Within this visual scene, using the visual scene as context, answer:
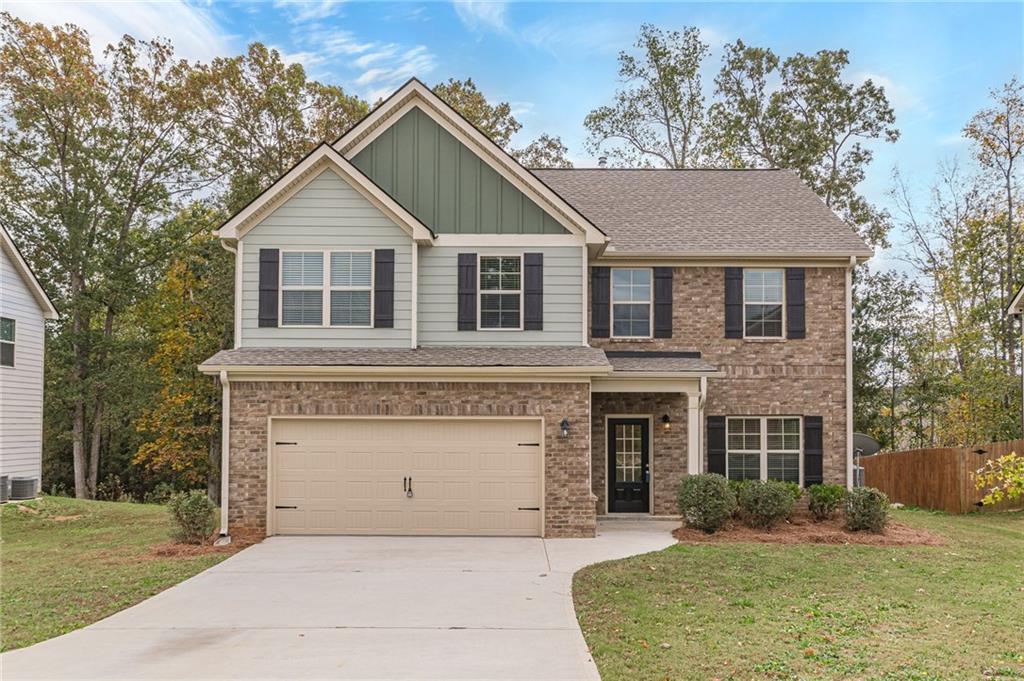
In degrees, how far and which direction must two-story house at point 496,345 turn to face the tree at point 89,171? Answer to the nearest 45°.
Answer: approximately 135° to its right

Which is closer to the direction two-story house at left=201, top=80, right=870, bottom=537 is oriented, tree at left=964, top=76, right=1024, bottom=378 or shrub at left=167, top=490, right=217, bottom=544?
the shrub

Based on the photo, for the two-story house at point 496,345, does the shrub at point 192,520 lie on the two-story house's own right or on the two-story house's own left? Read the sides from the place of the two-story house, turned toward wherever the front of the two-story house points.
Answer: on the two-story house's own right

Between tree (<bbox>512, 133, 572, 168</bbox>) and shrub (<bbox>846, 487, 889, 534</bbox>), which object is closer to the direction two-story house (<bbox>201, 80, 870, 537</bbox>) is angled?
the shrub

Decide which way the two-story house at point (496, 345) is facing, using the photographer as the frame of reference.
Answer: facing the viewer

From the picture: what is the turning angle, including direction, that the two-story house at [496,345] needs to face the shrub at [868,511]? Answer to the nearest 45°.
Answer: approximately 90° to its left

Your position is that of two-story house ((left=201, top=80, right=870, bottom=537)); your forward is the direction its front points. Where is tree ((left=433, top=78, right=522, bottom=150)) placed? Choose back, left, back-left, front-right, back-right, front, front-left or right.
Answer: back

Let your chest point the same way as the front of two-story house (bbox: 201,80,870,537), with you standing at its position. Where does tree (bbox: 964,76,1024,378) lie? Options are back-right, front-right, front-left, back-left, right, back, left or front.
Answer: back-left

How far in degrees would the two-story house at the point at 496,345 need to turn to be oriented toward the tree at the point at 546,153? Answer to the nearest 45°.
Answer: approximately 180°

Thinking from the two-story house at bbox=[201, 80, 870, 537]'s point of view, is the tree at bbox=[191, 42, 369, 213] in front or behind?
behind
